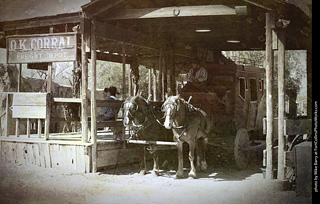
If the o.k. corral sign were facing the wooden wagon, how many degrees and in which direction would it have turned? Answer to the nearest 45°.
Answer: approximately 90° to its left

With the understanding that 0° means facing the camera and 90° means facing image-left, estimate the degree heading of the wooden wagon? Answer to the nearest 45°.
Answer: approximately 45°

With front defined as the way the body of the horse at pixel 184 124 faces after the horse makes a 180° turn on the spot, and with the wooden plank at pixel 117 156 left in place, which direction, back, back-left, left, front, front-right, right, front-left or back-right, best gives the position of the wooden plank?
left

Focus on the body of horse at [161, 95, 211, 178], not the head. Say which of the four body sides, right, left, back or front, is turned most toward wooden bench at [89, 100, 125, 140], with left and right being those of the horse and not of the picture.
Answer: right

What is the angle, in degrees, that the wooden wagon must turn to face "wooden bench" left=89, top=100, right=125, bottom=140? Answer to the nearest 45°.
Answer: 0° — it already faces it
